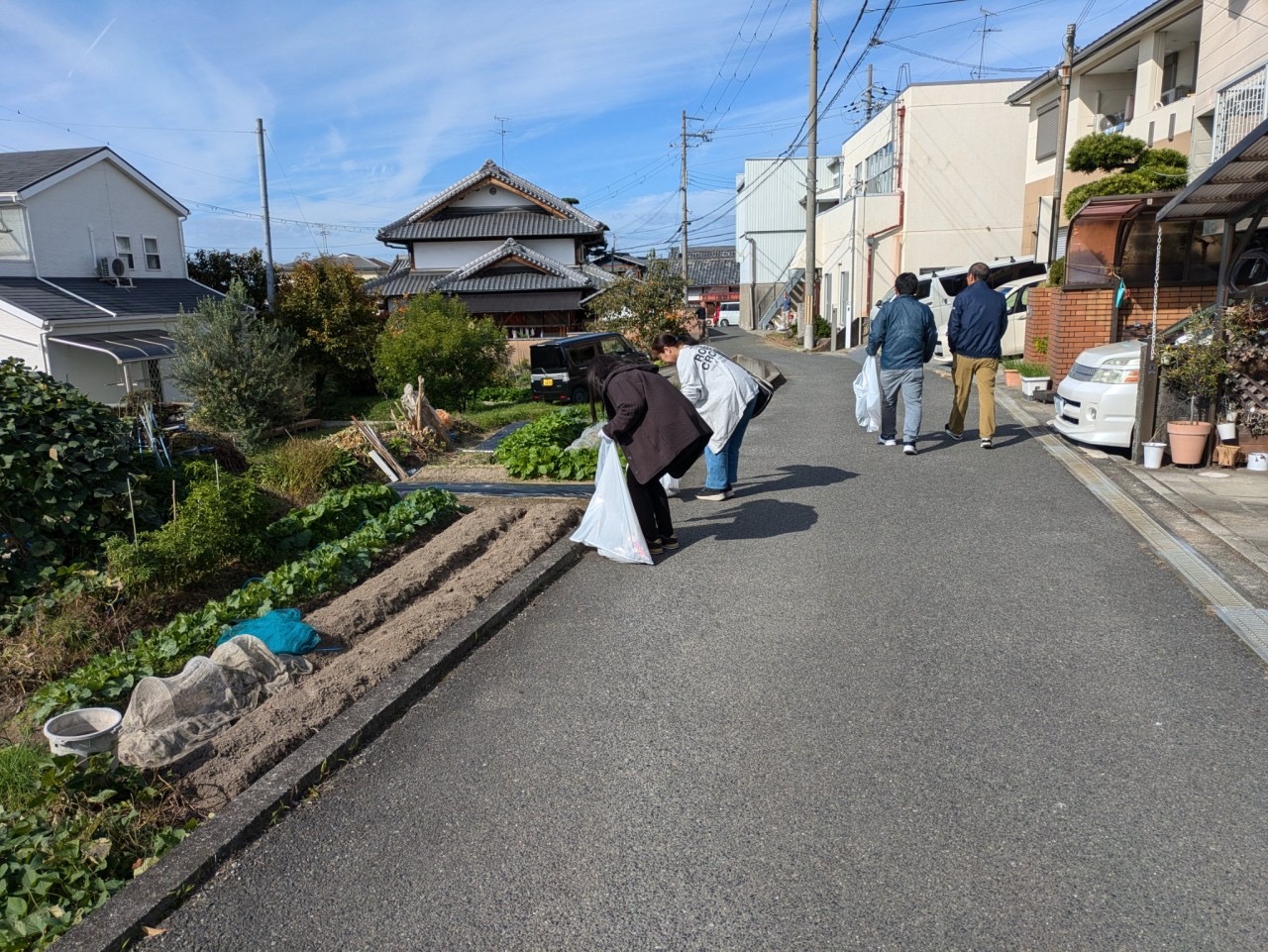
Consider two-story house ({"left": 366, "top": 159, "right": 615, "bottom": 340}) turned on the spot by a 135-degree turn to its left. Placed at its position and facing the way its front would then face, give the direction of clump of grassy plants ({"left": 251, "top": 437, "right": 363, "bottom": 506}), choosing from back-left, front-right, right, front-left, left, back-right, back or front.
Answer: back-right

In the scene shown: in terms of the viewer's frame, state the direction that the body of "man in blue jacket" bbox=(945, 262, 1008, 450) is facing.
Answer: away from the camera

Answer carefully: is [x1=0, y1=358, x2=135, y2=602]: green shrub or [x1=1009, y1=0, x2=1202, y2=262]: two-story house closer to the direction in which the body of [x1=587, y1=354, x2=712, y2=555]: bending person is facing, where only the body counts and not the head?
the green shrub

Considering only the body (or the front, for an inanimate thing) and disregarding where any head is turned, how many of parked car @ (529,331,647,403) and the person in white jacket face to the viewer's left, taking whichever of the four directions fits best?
1

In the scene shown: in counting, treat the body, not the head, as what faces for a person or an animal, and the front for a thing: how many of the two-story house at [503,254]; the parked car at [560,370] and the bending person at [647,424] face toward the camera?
1

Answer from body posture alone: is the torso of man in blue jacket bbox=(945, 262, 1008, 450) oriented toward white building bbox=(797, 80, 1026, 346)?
yes

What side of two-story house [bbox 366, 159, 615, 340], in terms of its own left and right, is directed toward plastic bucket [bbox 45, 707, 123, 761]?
front

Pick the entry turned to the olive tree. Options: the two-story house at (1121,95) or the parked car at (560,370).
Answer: the two-story house

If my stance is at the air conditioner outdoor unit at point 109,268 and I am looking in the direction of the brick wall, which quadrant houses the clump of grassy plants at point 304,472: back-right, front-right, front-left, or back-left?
front-right

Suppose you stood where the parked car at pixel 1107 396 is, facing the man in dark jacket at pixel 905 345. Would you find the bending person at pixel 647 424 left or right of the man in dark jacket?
left

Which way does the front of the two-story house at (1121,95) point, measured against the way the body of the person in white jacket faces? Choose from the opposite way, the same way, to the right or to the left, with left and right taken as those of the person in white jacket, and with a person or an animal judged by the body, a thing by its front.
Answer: the same way

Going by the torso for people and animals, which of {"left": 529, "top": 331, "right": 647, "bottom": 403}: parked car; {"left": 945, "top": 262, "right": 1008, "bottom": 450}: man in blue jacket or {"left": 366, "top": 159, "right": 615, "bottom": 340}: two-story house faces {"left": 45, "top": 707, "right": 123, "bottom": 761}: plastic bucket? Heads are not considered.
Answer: the two-story house

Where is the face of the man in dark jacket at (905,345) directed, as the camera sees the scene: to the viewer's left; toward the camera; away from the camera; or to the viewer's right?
away from the camera

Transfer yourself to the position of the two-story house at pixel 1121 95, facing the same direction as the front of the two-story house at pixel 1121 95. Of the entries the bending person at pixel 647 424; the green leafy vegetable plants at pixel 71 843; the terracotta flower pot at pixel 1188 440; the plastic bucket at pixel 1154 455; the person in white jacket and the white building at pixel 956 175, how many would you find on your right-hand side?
1

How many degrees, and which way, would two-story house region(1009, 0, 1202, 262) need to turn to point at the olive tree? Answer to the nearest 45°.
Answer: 0° — it already faces it

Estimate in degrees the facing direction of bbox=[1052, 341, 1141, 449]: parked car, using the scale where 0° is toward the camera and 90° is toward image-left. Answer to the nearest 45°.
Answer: approximately 45°

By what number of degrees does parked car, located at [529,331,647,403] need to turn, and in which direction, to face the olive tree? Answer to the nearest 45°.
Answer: approximately 180°

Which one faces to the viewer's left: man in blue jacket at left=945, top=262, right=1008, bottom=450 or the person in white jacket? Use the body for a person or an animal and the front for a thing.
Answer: the person in white jacket

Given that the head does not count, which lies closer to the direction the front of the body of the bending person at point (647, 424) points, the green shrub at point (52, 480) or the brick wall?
the green shrub

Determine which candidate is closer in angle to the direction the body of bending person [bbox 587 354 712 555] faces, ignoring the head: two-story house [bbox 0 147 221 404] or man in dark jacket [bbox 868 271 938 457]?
the two-story house

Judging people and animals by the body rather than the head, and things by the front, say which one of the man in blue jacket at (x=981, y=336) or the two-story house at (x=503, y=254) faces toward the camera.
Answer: the two-story house
